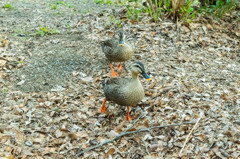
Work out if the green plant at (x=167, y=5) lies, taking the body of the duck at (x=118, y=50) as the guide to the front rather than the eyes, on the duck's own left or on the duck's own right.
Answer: on the duck's own left

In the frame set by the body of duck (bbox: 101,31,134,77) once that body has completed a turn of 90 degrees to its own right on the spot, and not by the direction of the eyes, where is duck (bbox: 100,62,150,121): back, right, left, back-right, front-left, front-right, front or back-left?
front-left

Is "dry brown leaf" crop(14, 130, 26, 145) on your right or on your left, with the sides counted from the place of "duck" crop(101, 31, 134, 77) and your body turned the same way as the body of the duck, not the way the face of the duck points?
on your right

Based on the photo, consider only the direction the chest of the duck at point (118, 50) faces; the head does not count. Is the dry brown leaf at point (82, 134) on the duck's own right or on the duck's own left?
on the duck's own right

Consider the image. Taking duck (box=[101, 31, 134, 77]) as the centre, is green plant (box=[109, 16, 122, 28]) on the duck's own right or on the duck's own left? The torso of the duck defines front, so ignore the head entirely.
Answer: on the duck's own left
